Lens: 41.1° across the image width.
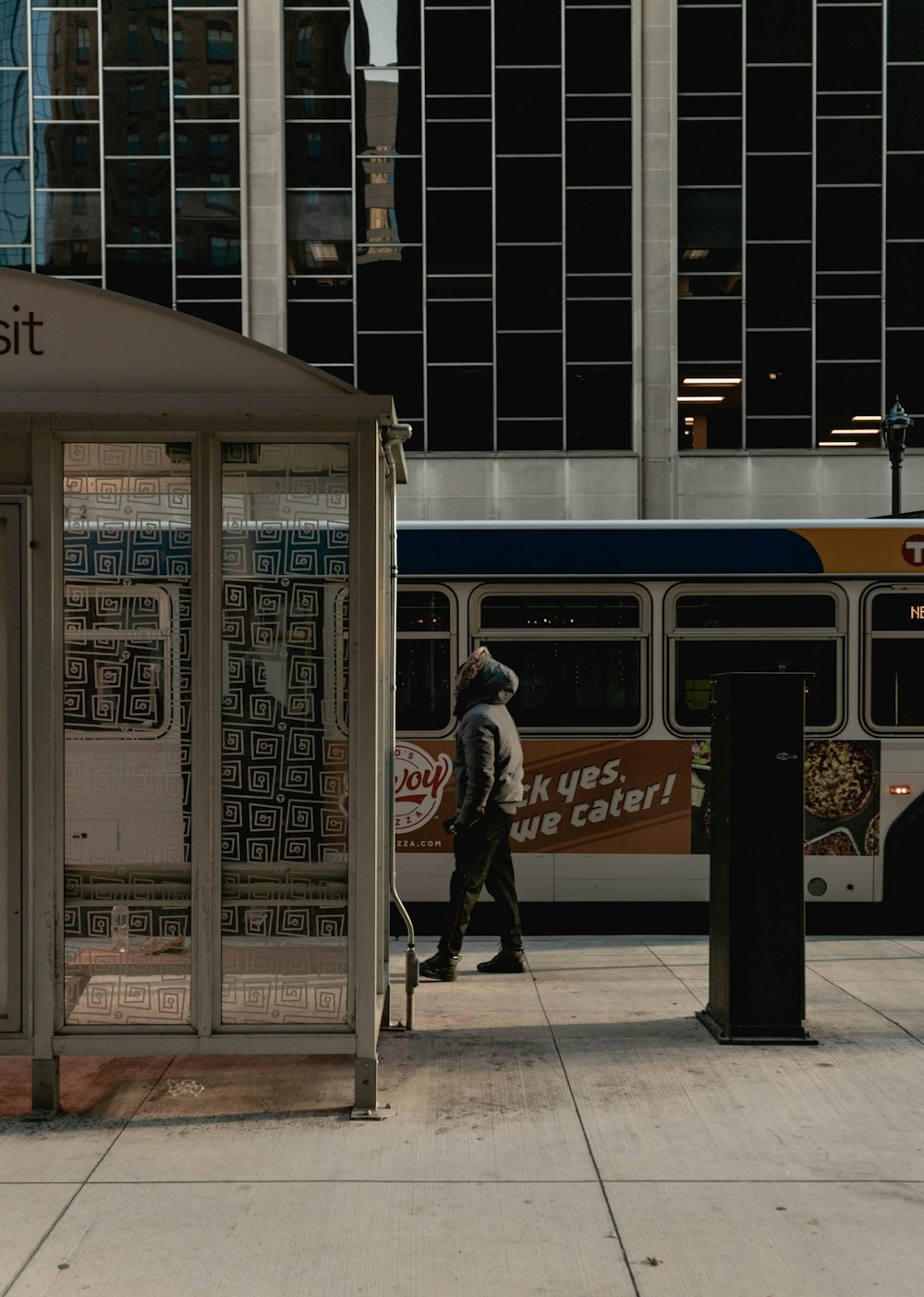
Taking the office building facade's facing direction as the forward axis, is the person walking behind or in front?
in front

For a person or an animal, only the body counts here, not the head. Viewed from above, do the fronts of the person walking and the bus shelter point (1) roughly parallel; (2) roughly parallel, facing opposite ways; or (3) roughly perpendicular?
roughly perpendicular

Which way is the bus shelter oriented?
away from the camera

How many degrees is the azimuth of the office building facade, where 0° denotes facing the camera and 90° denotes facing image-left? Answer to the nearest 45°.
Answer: approximately 0°

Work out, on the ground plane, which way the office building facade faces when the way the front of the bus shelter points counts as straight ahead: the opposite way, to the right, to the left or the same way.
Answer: the opposite way

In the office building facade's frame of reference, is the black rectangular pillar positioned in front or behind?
in front

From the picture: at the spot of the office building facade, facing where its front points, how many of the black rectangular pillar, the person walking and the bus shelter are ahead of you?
3

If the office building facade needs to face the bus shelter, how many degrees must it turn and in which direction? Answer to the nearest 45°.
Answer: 0° — it already faces it

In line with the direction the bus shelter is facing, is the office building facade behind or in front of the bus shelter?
in front
